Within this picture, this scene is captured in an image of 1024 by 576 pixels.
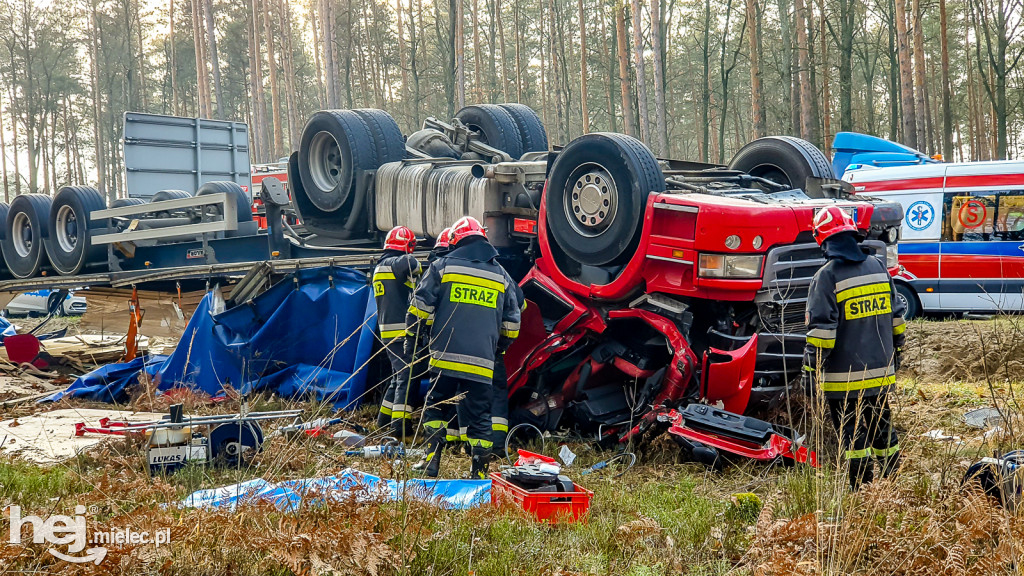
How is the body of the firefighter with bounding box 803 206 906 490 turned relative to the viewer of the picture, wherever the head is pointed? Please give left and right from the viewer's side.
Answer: facing away from the viewer and to the left of the viewer

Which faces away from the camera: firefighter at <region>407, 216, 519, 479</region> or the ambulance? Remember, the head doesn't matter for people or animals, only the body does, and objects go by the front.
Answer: the firefighter

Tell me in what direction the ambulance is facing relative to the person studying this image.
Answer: facing to the right of the viewer

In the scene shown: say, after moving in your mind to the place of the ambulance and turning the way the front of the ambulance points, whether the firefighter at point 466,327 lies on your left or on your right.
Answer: on your right

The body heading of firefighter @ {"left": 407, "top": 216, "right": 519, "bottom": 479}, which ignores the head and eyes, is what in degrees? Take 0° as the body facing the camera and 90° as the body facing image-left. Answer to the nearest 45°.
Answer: approximately 180°

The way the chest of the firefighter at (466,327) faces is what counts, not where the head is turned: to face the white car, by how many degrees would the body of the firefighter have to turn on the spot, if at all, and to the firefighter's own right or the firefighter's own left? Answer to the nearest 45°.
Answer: approximately 45° to the firefighter's own left

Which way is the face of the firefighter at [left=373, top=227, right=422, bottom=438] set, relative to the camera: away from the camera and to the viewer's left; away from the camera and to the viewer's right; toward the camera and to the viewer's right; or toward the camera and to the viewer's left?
away from the camera and to the viewer's right
